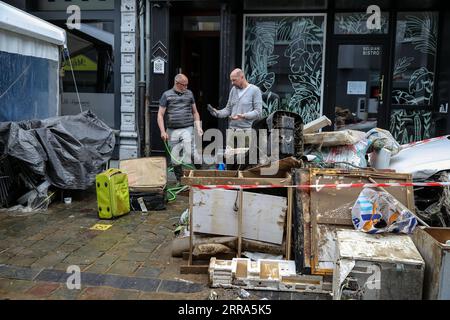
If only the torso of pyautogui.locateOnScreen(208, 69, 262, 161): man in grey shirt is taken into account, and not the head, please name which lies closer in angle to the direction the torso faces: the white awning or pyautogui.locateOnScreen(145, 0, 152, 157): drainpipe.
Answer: the white awning

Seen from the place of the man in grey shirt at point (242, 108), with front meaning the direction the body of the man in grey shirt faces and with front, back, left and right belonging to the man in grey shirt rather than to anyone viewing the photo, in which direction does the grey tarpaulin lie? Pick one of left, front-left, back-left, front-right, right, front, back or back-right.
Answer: front-right

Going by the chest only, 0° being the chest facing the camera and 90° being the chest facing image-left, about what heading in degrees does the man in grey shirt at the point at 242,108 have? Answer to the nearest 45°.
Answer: approximately 45°

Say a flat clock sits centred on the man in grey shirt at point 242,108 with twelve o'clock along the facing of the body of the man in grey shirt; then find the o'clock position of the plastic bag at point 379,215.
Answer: The plastic bag is roughly at 10 o'clock from the man in grey shirt.

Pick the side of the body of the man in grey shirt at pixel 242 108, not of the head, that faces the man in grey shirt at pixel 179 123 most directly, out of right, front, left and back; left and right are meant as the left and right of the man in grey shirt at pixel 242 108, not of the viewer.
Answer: right

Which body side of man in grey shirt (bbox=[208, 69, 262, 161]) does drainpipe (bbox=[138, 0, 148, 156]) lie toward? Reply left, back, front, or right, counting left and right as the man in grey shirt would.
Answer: right

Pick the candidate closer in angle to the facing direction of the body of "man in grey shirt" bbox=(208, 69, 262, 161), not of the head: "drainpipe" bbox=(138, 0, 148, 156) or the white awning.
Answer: the white awning

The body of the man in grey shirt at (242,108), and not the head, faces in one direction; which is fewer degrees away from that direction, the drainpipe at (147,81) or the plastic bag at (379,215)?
the plastic bag

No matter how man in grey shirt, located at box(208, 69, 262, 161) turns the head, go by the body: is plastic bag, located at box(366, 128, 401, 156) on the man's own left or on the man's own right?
on the man's own left
